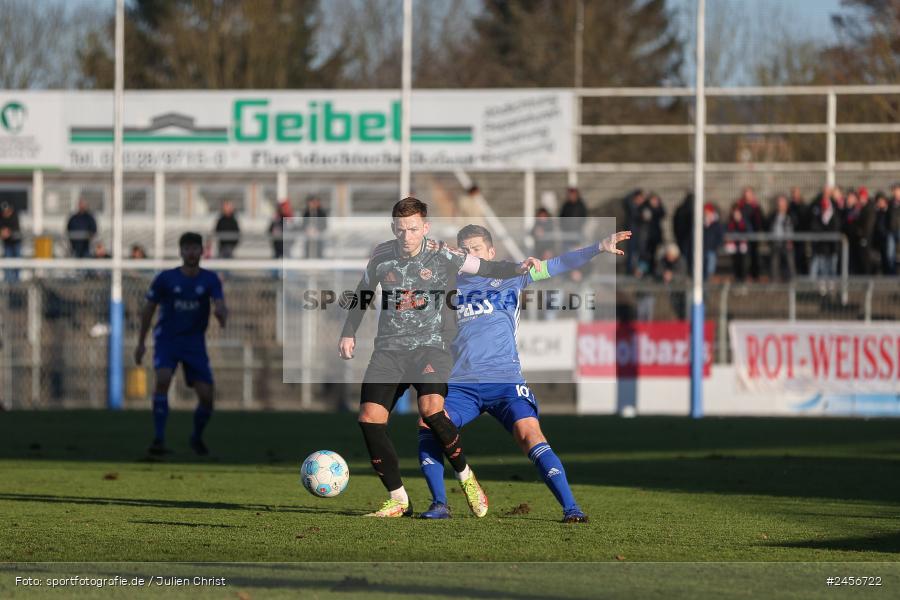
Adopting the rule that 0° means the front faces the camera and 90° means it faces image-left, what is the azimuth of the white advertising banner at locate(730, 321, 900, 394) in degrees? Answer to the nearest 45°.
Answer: approximately 0°

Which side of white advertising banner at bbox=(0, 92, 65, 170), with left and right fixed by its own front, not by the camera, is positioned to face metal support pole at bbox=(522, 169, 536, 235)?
left

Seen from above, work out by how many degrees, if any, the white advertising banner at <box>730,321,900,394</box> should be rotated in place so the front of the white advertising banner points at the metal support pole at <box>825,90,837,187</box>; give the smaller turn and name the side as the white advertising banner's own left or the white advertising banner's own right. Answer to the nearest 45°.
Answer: approximately 180°

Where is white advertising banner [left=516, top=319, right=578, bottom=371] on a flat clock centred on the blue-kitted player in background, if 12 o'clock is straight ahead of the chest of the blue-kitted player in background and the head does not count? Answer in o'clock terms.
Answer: The white advertising banner is roughly at 7 o'clock from the blue-kitted player in background.

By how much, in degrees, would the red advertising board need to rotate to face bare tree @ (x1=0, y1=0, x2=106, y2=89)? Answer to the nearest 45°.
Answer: approximately 135° to its right

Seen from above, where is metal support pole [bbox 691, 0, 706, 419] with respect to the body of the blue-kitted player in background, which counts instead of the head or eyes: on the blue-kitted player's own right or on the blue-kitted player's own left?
on the blue-kitted player's own left

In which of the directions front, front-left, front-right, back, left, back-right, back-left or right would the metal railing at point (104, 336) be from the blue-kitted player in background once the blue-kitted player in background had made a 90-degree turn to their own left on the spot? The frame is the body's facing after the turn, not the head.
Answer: left

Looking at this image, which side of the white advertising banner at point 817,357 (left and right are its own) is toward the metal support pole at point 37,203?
right

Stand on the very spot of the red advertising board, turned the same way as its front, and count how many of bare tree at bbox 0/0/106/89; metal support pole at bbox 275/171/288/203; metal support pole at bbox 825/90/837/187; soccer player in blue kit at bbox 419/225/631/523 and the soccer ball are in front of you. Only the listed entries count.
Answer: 2

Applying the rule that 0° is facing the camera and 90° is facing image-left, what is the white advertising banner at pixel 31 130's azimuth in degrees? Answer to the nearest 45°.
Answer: approximately 0°

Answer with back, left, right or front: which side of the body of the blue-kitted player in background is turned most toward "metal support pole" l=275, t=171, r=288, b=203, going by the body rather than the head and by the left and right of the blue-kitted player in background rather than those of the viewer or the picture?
back

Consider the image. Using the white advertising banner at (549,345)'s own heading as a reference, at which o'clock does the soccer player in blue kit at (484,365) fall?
The soccer player in blue kit is roughly at 12 o'clock from the white advertising banner.

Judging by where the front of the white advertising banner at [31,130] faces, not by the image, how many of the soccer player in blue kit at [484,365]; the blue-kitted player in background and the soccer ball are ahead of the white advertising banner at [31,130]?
3
